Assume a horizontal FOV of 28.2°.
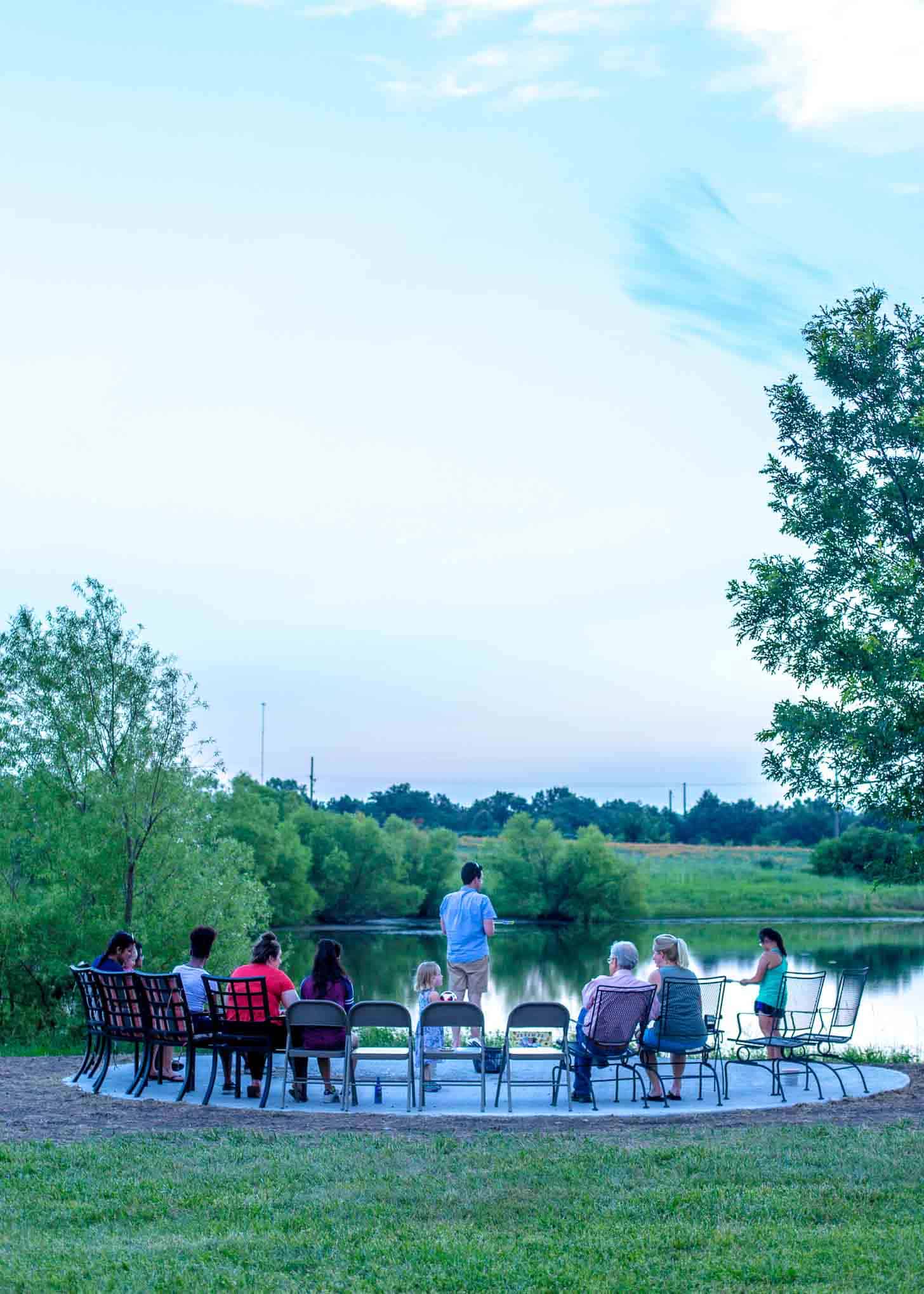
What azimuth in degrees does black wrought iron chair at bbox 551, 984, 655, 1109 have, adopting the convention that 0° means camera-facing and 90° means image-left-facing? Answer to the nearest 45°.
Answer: approximately 135°

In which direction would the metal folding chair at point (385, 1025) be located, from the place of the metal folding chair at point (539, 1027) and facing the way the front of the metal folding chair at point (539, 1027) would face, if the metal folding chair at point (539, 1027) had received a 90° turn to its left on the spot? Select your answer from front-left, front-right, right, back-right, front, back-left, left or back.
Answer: front

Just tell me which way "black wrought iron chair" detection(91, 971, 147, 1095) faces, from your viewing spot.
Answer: facing away from the viewer and to the right of the viewer

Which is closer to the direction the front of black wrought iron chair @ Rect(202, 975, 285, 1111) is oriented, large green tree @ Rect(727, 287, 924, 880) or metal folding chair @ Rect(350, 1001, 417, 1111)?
the large green tree

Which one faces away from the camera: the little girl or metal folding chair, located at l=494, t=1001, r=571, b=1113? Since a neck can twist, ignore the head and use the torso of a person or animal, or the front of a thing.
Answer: the metal folding chair

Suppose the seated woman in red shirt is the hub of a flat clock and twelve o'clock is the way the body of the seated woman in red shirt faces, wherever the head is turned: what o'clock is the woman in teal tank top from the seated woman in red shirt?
The woman in teal tank top is roughly at 1 o'clock from the seated woman in red shirt.

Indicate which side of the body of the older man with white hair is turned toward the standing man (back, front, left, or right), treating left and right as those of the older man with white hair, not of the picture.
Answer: front

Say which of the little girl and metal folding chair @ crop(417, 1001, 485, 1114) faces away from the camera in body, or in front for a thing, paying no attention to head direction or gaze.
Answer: the metal folding chair

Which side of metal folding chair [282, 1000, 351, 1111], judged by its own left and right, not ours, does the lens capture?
back

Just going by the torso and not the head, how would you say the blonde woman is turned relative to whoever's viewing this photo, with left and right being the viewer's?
facing away from the viewer and to the left of the viewer

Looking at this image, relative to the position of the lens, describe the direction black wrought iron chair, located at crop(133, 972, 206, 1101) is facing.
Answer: facing away from the viewer and to the right of the viewer
